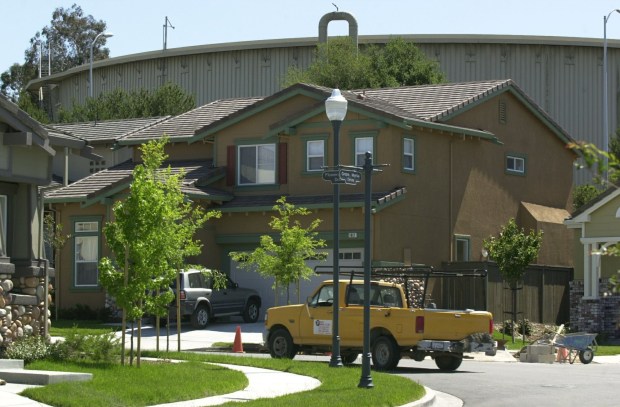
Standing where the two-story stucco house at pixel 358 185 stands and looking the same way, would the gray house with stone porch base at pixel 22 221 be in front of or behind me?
in front

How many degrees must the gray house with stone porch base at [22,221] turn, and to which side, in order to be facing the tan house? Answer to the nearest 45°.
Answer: approximately 90° to its left

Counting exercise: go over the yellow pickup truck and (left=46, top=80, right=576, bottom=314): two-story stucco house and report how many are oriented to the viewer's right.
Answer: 0

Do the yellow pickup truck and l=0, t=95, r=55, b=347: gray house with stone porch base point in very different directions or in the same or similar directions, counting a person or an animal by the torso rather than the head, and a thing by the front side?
very different directions

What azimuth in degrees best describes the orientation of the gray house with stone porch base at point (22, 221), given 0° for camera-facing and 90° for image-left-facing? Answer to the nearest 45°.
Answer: approximately 315°

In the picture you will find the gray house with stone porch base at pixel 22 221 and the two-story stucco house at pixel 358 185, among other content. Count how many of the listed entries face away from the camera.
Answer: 0

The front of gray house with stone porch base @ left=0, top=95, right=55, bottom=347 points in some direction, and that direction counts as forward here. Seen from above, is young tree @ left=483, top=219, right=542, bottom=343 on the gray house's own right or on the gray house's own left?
on the gray house's own left

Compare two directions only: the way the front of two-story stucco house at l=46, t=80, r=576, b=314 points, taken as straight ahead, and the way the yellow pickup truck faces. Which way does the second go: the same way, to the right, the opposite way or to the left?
to the right

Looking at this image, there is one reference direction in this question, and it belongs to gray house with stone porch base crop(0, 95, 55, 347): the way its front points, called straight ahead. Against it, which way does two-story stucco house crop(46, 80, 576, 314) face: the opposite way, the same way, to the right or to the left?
to the right

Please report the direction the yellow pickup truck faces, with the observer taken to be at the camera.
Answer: facing away from the viewer and to the left of the viewer

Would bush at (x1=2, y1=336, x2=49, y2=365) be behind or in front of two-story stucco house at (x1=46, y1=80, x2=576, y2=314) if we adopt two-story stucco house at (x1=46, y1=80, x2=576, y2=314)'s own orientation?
in front
